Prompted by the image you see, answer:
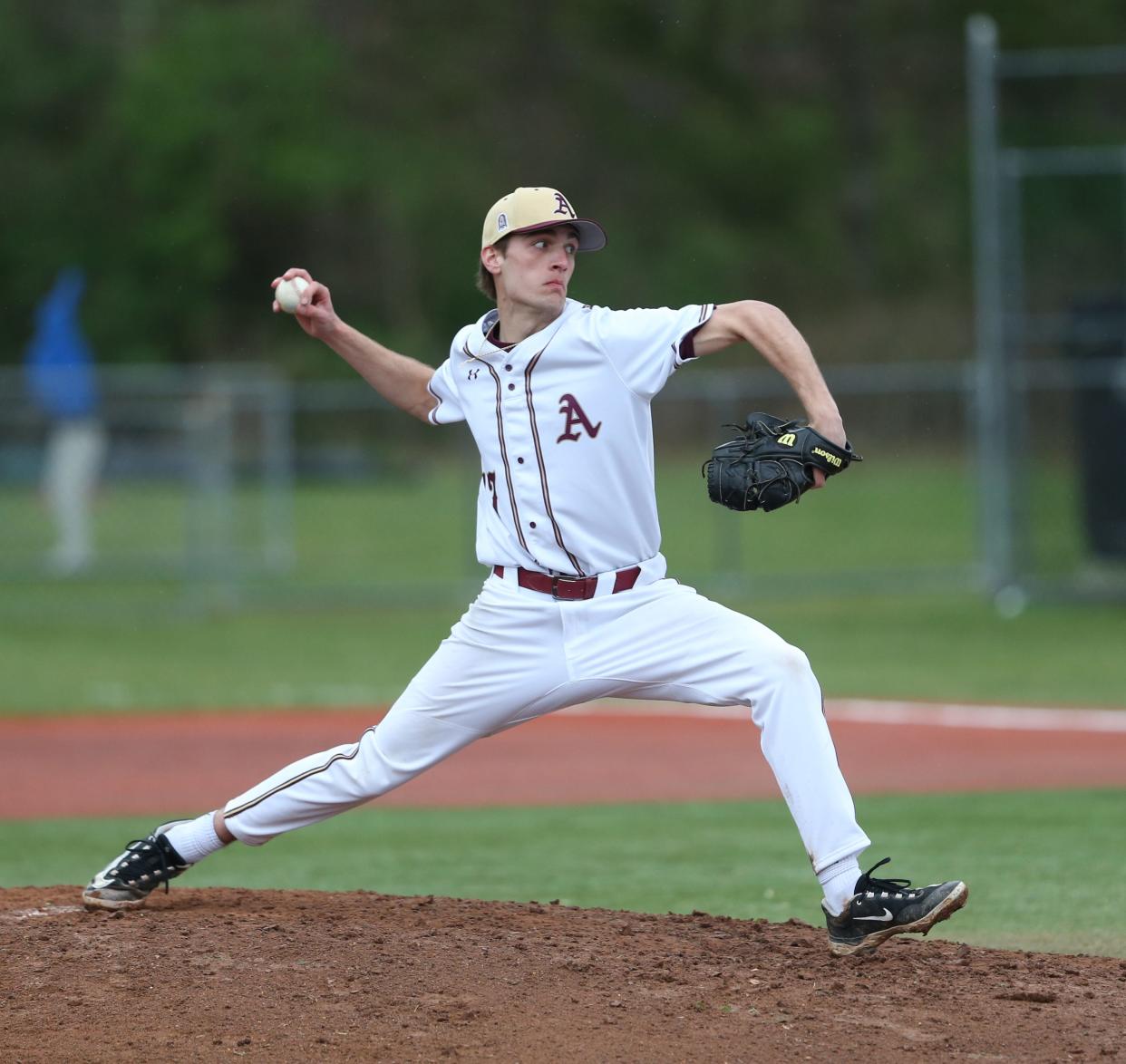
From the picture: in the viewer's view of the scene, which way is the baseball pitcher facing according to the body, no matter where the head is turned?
toward the camera

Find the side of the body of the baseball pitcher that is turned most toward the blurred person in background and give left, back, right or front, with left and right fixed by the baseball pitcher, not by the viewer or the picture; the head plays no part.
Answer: back
